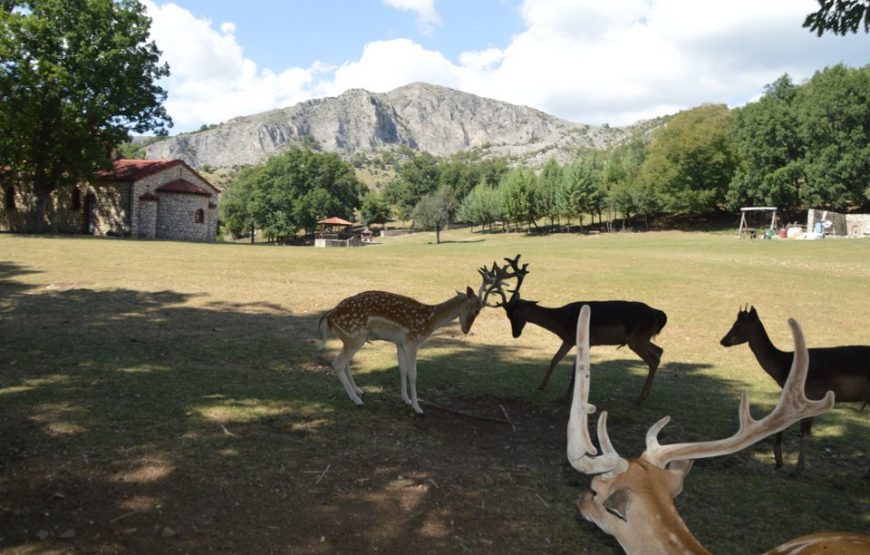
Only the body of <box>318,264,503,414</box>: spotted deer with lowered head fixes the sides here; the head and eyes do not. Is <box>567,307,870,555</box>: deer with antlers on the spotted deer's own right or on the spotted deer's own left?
on the spotted deer's own right

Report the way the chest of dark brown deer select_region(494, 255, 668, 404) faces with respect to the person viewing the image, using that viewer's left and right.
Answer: facing to the left of the viewer

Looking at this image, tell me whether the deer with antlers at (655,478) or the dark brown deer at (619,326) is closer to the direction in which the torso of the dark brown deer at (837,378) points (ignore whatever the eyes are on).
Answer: the dark brown deer

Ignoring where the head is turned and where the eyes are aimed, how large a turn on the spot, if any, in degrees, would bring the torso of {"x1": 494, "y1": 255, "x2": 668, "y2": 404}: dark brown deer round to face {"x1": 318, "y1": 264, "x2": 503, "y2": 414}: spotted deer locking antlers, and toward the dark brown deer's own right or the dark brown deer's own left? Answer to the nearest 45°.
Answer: approximately 45° to the dark brown deer's own left

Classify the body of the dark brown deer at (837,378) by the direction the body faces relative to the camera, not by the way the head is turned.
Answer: to the viewer's left

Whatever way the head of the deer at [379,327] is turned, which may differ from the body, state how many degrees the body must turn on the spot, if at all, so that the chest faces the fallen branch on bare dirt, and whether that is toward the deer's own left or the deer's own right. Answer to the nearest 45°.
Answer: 0° — it already faces it

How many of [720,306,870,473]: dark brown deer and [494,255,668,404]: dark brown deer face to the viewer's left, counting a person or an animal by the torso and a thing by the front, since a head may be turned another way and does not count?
2

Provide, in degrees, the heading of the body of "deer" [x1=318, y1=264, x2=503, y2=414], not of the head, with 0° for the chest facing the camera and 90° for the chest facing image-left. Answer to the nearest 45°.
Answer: approximately 270°

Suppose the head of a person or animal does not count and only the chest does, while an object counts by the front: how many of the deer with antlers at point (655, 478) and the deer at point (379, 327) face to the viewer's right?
1

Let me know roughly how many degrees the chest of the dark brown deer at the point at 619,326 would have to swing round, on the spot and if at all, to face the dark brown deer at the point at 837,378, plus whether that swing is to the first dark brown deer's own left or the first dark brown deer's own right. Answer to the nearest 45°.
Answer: approximately 135° to the first dark brown deer's own left

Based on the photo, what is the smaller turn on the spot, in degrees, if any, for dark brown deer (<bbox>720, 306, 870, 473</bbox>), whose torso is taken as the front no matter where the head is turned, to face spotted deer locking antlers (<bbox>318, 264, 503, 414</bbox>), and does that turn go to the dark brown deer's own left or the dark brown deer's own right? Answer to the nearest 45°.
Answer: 0° — it already faces it

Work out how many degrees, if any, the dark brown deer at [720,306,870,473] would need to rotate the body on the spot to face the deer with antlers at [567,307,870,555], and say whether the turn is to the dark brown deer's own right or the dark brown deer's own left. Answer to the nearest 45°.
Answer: approximately 90° to the dark brown deer's own left
